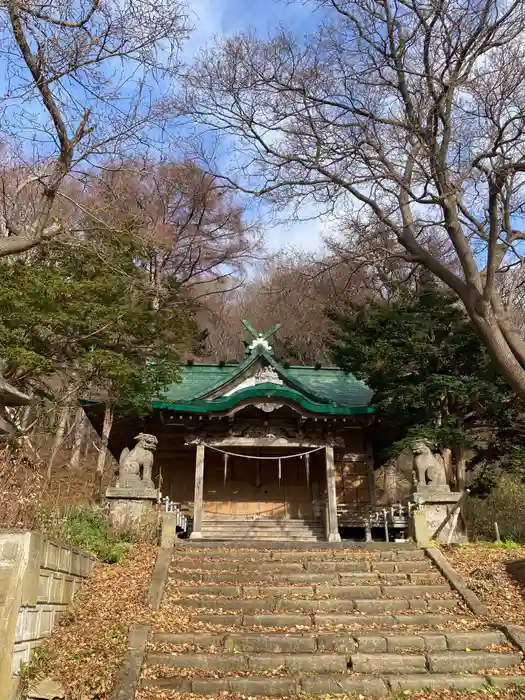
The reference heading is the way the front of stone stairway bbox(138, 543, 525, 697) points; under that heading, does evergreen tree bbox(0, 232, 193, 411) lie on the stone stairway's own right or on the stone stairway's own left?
on the stone stairway's own right

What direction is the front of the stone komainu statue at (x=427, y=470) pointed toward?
to the viewer's left

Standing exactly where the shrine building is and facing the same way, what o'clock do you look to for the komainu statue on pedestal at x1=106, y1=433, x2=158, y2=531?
The komainu statue on pedestal is roughly at 1 o'clock from the shrine building.

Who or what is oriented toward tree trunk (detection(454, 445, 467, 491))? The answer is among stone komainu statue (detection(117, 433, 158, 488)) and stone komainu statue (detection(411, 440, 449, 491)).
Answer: stone komainu statue (detection(117, 433, 158, 488))

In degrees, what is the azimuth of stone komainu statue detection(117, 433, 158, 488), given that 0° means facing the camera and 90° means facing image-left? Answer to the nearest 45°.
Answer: approximately 270°

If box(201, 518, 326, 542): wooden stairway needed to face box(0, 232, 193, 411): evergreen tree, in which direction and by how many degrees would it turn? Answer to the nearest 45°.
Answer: approximately 45° to its right

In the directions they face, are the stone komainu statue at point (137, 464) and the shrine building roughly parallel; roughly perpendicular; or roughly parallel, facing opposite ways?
roughly perpendicular
